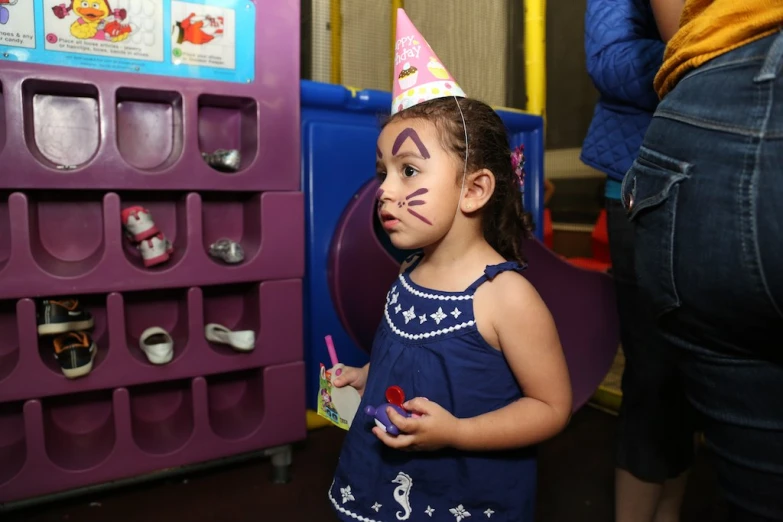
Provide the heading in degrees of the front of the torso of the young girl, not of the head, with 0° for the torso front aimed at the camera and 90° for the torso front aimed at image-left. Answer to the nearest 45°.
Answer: approximately 45°

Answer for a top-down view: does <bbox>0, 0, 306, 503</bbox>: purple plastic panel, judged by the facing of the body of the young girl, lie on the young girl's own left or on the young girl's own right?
on the young girl's own right

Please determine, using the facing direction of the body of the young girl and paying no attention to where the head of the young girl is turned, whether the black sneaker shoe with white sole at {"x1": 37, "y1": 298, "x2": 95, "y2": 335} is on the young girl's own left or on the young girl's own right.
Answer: on the young girl's own right

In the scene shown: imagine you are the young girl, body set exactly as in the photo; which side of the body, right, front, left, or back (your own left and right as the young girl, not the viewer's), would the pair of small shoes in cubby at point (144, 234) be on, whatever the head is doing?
right

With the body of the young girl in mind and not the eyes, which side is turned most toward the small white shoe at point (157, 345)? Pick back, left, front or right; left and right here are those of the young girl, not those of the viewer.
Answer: right
